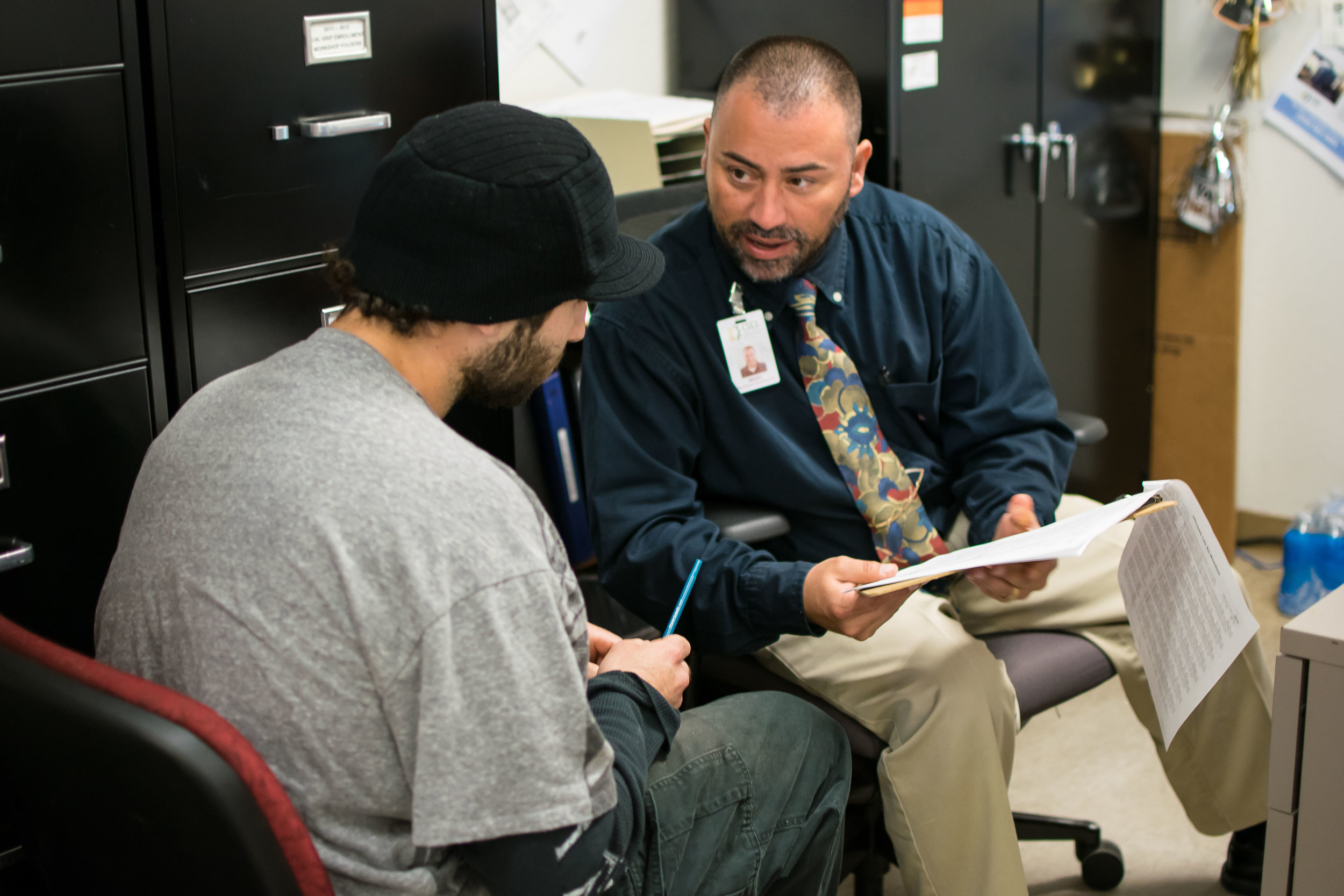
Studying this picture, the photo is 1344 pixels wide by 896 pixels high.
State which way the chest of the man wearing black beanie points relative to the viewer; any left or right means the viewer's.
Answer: facing away from the viewer and to the right of the viewer

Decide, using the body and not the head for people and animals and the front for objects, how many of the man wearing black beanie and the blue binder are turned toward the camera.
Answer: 1

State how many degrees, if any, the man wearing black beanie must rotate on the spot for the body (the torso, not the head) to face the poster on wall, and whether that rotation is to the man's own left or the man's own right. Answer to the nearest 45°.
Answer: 0° — they already face it

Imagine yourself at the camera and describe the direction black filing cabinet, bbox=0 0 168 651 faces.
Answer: facing the viewer and to the right of the viewer

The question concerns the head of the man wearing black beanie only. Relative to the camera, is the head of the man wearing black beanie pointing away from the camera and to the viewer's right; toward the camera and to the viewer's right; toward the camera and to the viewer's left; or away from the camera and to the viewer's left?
away from the camera and to the viewer's right

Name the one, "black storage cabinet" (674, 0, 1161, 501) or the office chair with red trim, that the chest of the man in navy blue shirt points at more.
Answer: the office chair with red trim

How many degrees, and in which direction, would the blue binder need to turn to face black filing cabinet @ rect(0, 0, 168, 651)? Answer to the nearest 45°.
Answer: approximately 45° to its right

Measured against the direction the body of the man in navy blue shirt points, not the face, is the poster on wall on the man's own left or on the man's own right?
on the man's own left

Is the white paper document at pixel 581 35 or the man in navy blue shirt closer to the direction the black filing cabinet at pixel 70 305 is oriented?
the man in navy blue shirt

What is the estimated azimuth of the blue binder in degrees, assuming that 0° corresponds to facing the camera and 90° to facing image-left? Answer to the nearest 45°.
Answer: approximately 0°
